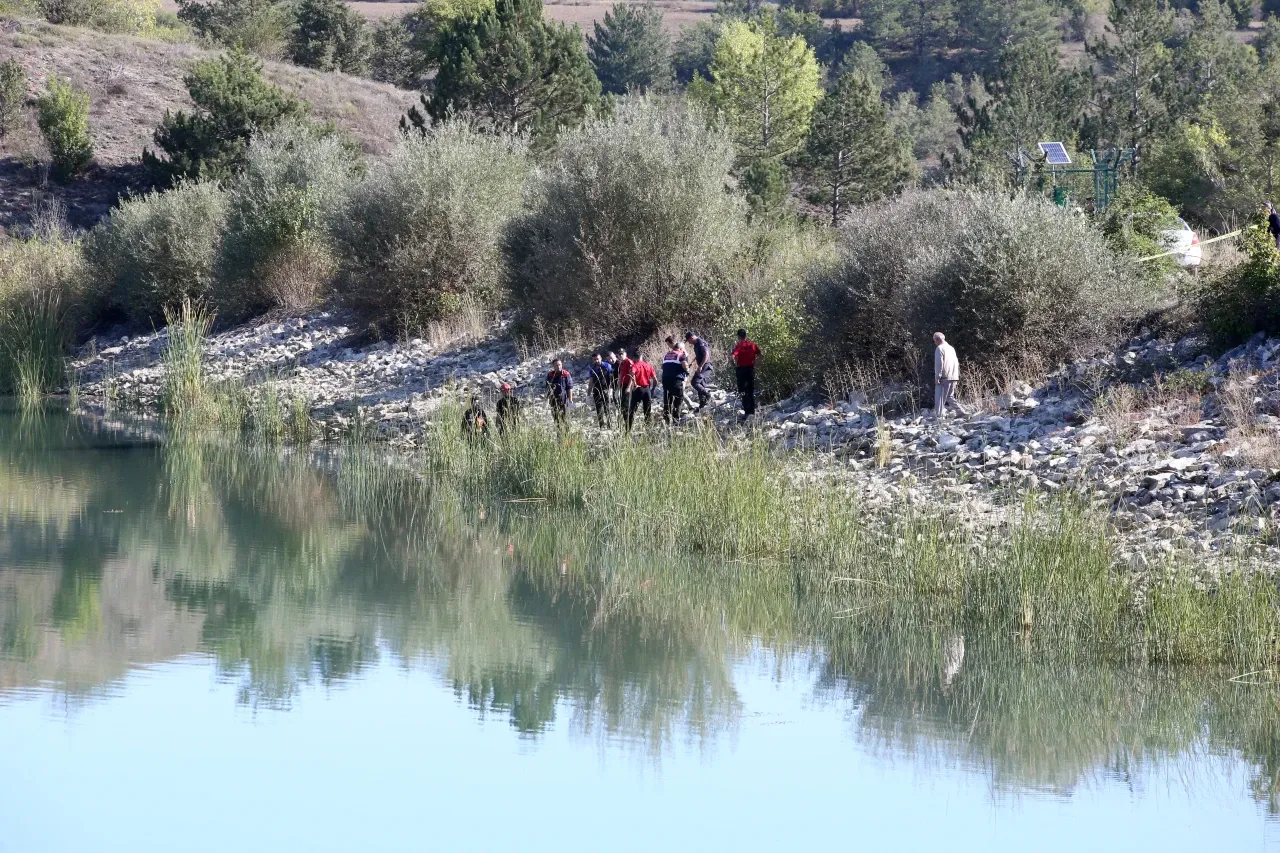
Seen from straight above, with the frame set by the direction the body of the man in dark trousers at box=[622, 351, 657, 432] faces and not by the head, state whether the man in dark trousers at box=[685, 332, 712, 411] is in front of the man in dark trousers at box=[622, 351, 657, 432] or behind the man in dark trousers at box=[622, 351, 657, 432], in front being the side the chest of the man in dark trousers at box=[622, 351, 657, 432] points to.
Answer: in front

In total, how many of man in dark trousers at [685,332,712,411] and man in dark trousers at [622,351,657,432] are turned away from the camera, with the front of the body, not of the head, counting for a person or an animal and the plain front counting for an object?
1

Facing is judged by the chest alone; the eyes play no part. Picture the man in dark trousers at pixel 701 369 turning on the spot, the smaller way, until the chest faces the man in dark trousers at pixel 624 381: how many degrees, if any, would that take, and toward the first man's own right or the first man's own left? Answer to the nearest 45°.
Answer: approximately 45° to the first man's own left

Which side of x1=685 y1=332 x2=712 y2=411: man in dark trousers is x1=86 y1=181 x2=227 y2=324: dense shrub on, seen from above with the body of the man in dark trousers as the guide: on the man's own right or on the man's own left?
on the man's own right

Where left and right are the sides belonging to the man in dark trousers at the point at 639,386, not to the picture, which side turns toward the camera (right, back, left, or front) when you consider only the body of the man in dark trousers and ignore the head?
back

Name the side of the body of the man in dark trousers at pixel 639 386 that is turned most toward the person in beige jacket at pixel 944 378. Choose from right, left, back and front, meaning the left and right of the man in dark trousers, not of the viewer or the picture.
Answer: right

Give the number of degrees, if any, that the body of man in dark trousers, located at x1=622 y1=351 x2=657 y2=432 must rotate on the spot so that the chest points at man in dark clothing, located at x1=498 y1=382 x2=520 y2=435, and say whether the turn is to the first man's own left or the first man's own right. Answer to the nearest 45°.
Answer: approximately 135° to the first man's own left

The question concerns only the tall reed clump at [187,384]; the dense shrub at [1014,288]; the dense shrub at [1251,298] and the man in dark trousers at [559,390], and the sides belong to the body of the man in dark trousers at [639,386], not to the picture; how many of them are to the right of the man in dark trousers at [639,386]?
2

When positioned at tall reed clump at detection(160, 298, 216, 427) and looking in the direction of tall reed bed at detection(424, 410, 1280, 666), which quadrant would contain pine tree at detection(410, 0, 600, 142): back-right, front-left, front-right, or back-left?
back-left

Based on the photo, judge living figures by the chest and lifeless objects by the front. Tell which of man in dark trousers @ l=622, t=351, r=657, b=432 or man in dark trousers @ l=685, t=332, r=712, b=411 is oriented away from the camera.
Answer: man in dark trousers @ l=622, t=351, r=657, b=432

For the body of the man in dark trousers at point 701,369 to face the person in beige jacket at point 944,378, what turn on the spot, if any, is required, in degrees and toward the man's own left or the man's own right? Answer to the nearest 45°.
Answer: approximately 135° to the man's own left

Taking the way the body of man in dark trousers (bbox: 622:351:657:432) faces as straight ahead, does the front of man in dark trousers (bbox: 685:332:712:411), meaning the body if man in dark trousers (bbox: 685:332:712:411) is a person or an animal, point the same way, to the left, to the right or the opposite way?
to the left

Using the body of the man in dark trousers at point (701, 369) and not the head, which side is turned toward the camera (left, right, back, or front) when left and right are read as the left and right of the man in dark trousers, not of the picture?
left
